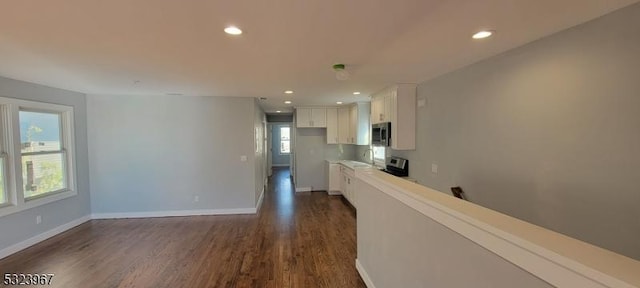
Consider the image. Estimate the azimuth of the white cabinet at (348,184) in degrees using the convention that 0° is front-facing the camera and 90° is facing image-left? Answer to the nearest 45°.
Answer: approximately 90°

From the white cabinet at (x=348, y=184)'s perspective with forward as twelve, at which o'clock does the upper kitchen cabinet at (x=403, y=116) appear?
The upper kitchen cabinet is roughly at 8 o'clock from the white cabinet.

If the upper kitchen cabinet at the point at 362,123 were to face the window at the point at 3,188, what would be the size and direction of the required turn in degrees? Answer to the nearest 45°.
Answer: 0° — it already faces it

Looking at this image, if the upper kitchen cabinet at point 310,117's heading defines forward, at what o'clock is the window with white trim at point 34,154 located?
The window with white trim is roughly at 2 o'clock from the upper kitchen cabinet.

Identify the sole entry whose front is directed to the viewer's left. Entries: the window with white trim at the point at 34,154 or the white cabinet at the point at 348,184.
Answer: the white cabinet

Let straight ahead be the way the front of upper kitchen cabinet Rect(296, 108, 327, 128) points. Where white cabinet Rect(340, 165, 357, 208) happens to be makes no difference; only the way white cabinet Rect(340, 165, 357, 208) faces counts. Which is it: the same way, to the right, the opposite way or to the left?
to the right

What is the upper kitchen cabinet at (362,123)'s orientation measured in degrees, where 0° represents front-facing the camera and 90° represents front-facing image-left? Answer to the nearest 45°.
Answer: approximately 45°

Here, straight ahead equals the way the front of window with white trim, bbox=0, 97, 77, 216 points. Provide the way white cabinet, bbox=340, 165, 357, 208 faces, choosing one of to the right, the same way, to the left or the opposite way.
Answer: the opposite way

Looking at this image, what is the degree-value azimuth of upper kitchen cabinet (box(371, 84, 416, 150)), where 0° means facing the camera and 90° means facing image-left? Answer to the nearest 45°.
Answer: approximately 90°

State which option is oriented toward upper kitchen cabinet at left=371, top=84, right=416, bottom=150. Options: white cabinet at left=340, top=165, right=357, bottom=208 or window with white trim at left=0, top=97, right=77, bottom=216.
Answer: the window with white trim

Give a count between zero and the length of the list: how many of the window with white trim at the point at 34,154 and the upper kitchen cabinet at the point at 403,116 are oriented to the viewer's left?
1
